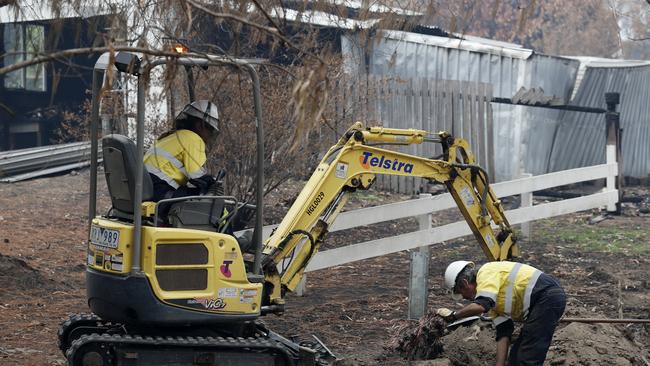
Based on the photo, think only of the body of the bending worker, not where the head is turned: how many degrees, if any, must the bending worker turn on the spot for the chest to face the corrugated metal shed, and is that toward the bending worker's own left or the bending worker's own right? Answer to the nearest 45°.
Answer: approximately 90° to the bending worker's own right

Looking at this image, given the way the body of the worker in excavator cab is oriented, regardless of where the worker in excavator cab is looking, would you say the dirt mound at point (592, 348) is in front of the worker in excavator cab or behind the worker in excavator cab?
in front

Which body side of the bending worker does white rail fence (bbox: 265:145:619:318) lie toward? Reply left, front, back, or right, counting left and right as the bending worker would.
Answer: right

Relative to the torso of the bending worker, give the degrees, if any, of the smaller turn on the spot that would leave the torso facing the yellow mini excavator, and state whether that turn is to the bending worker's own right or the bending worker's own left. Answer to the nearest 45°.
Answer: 0° — they already face it

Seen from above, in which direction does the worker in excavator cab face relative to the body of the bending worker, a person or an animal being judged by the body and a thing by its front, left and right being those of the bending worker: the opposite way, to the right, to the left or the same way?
the opposite way

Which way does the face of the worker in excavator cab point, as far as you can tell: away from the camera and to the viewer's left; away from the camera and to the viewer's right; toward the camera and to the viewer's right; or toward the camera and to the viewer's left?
away from the camera and to the viewer's right

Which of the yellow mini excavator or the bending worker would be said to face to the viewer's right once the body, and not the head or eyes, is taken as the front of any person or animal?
the yellow mini excavator

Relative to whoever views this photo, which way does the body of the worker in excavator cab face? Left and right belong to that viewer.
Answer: facing to the right of the viewer

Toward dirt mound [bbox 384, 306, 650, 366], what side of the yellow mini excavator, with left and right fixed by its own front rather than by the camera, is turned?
front

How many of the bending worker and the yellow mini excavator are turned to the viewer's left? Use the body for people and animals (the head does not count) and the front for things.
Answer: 1

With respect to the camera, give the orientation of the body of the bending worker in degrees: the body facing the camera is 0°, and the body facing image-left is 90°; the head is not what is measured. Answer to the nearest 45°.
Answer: approximately 90°

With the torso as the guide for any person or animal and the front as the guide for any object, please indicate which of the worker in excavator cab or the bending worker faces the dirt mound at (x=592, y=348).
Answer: the worker in excavator cab

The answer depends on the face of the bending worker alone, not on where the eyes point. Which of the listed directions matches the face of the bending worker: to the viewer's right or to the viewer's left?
to the viewer's left

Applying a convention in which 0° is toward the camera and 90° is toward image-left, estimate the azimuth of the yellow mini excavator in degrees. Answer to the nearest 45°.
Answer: approximately 270°

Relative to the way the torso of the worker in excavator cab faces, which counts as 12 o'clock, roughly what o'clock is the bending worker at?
The bending worker is roughly at 12 o'clock from the worker in excavator cab.
